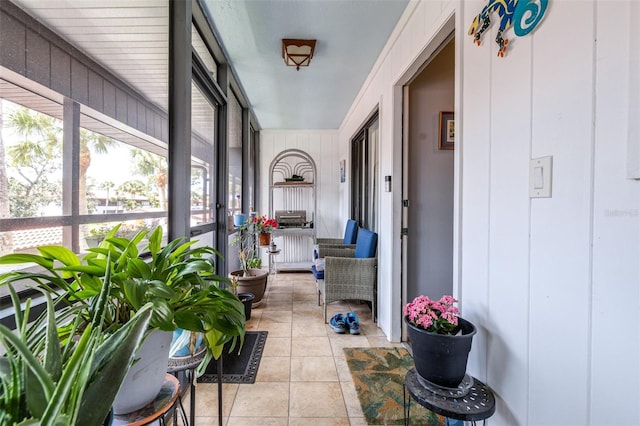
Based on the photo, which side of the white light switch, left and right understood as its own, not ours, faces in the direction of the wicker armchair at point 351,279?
right

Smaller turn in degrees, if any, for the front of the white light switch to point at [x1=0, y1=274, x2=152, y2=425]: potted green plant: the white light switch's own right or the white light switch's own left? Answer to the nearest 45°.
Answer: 0° — it already faces it

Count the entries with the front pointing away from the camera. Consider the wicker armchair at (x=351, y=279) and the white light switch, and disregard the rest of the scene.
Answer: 0

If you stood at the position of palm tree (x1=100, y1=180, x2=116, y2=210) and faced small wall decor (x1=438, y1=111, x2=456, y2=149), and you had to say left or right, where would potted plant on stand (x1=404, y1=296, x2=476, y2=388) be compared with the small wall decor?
right

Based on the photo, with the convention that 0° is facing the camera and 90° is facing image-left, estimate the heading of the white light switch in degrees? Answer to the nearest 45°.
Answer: approximately 45°

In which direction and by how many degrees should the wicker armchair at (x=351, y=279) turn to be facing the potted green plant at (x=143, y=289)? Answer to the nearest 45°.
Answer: approximately 90° to its left

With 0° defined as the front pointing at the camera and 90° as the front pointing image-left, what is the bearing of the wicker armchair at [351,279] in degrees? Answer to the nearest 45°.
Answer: approximately 90°
